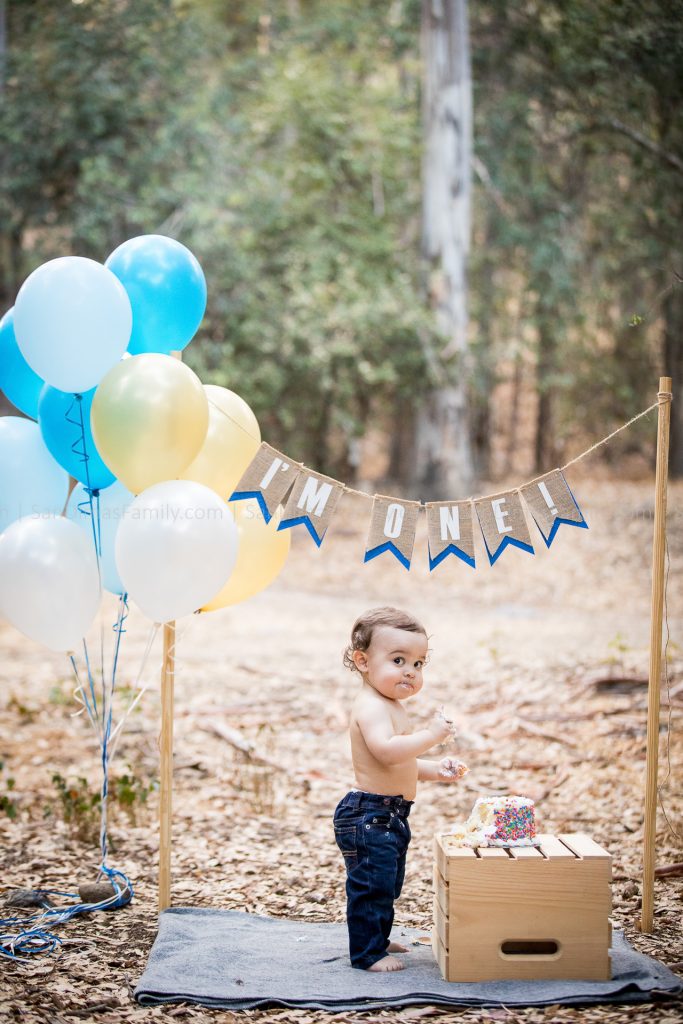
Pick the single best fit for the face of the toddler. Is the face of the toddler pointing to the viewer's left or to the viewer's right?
to the viewer's right

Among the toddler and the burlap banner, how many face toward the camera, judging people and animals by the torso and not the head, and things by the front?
1

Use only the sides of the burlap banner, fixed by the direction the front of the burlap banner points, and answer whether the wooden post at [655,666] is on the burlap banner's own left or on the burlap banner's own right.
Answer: on the burlap banner's own left

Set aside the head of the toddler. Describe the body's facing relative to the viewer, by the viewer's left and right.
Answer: facing to the right of the viewer

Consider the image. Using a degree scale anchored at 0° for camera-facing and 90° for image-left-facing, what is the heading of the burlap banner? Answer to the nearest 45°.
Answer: approximately 0°

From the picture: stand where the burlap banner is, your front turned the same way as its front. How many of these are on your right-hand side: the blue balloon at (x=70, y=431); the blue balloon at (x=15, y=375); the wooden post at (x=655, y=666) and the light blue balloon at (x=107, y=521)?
3

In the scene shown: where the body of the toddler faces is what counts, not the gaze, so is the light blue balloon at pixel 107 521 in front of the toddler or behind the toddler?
behind

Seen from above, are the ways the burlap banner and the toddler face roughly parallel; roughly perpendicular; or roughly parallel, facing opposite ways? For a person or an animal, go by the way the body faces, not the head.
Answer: roughly perpendicular

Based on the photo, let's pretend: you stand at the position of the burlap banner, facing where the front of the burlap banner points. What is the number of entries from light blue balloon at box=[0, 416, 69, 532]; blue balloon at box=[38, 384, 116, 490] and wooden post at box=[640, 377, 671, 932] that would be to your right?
2

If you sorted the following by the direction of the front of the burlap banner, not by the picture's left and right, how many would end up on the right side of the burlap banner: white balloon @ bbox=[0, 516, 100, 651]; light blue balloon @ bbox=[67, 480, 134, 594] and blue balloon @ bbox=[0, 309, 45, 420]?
3

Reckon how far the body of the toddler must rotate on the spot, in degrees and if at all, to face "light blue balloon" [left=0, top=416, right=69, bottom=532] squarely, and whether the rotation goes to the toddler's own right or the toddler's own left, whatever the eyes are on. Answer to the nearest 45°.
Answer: approximately 180°
